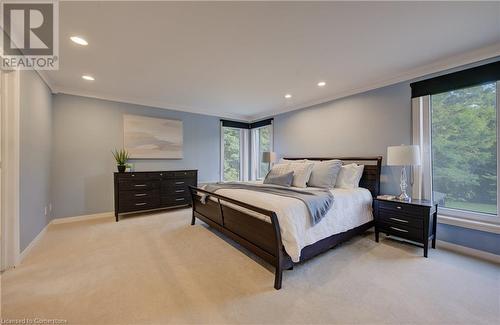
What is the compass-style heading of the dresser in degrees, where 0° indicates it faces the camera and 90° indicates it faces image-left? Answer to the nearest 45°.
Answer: approximately 315°

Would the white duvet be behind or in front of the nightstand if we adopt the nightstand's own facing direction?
in front

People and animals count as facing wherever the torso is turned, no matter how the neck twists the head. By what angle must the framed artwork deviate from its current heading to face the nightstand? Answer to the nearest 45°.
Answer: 0° — it already faces it

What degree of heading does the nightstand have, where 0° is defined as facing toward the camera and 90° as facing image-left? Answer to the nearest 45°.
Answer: approximately 45°
